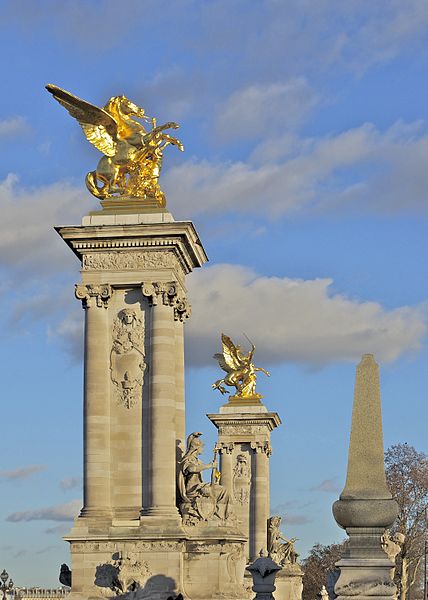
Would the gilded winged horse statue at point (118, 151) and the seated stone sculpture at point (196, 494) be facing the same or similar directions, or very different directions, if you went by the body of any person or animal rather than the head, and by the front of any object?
same or similar directions

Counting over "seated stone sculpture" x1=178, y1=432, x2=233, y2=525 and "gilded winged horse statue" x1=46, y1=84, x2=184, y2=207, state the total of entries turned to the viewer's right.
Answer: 2

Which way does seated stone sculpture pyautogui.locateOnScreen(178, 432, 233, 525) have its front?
to the viewer's right

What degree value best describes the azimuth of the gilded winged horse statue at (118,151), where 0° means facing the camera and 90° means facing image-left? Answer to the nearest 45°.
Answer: approximately 270°
